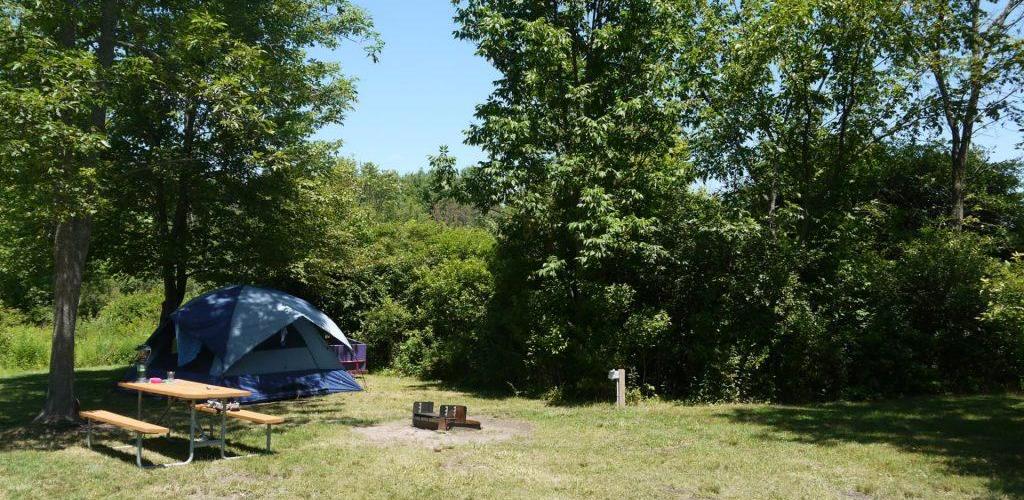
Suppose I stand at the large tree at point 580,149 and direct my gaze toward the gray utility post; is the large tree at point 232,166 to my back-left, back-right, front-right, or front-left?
back-right

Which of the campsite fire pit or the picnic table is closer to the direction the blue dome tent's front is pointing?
the picnic table

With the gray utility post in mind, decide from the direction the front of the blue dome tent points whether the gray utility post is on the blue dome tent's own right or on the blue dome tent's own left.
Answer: on the blue dome tent's own left

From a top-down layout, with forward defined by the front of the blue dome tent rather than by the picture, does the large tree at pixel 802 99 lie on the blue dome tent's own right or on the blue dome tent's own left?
on the blue dome tent's own left

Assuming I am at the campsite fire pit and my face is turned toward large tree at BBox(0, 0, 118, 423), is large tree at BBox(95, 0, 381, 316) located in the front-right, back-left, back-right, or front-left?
front-right

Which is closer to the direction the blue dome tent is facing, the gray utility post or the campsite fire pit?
the campsite fire pit

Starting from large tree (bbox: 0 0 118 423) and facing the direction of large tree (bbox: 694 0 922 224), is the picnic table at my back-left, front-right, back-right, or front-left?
front-right

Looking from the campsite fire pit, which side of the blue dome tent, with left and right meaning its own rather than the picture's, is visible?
left

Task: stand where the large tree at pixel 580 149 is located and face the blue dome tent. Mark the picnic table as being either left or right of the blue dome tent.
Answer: left
